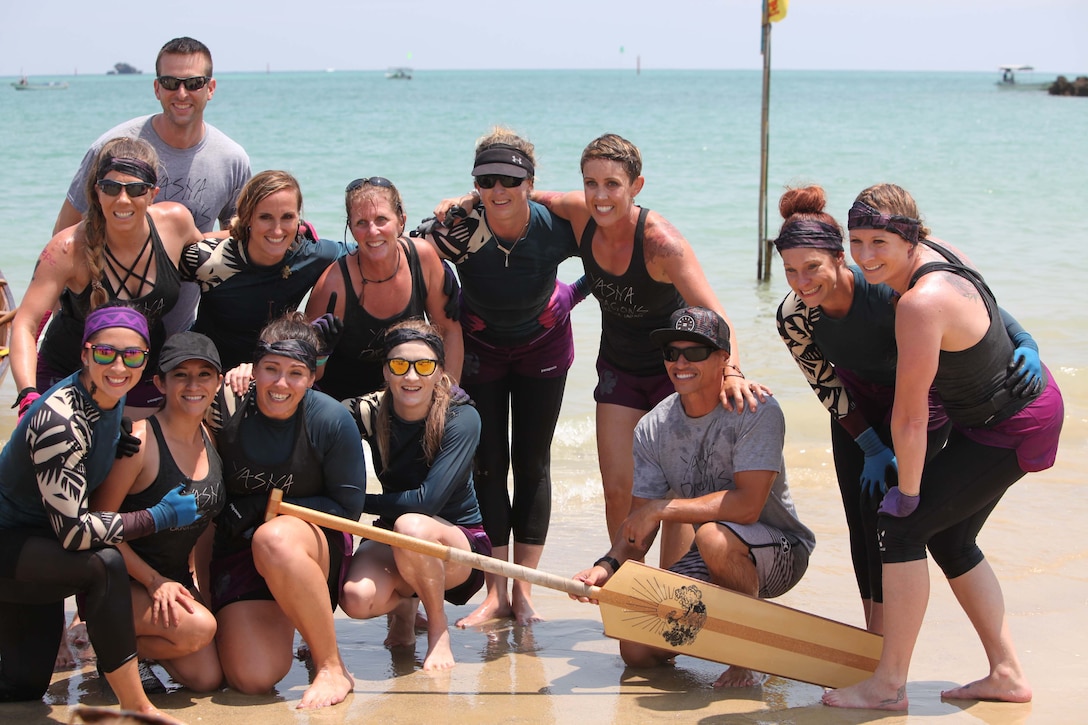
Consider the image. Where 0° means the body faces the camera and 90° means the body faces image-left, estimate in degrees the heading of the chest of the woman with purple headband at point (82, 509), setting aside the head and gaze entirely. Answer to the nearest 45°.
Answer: approximately 315°

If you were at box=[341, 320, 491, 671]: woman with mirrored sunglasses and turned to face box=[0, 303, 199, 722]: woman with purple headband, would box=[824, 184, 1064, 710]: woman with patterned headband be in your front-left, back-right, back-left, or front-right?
back-left

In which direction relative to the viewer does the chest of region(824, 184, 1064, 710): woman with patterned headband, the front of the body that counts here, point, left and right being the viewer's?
facing to the left of the viewer

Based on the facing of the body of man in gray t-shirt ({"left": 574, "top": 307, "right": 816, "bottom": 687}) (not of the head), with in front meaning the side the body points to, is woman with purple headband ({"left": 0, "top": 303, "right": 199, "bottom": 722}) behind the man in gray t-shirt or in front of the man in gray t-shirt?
in front

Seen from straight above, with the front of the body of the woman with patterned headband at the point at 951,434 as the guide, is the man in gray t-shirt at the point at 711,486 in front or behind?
in front

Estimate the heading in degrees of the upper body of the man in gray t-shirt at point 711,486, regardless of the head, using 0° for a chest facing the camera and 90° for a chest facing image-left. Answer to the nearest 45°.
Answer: approximately 45°

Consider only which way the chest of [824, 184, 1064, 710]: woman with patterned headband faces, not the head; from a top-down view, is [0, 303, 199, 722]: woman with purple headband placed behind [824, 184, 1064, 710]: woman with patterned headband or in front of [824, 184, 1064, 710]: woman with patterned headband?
in front

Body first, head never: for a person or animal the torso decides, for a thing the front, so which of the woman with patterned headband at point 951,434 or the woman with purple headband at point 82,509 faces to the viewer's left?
the woman with patterned headband at point 951,434
